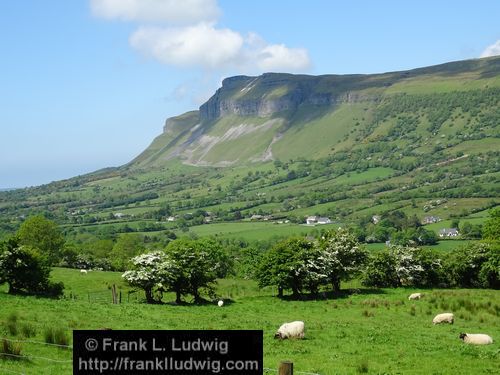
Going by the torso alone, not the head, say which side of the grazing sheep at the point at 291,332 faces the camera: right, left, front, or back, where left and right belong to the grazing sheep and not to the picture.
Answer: left

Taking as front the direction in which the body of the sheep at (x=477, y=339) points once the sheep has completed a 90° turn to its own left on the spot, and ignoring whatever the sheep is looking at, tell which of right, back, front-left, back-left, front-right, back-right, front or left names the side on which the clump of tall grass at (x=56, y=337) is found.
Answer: front-right

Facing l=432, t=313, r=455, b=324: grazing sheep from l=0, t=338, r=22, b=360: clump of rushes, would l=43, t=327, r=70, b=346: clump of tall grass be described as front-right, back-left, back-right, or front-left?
front-left

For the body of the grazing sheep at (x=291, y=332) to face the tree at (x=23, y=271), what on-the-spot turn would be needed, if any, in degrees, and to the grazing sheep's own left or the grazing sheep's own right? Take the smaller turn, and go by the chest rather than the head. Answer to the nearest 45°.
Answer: approximately 45° to the grazing sheep's own right

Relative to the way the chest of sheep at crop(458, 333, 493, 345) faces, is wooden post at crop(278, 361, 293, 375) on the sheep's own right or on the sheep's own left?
on the sheep's own left

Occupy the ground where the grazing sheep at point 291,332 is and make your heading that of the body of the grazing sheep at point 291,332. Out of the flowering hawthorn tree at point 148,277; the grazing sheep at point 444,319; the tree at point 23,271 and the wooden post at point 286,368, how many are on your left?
1

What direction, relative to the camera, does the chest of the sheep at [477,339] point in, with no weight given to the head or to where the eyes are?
to the viewer's left
